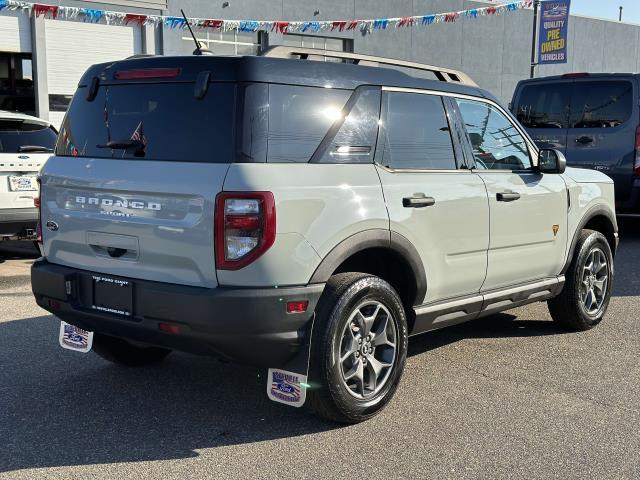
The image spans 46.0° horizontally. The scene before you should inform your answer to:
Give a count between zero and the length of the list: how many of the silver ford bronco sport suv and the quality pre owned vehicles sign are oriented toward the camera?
1

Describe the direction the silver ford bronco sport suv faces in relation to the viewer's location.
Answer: facing away from the viewer and to the right of the viewer

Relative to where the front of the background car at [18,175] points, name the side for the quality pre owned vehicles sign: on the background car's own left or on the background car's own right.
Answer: on the background car's own right

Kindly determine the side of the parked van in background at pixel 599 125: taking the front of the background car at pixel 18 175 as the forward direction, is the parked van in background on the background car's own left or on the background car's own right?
on the background car's own right

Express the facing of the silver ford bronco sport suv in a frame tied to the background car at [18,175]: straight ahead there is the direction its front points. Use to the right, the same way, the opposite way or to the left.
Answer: to the right

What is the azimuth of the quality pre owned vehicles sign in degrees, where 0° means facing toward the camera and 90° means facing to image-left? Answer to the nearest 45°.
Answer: approximately 0°

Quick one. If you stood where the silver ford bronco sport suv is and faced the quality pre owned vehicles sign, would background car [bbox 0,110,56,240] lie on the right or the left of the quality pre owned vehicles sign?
left

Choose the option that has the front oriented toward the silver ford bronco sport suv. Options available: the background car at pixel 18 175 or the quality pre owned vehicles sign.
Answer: the quality pre owned vehicles sign

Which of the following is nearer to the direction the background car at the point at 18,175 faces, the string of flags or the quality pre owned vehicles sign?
the string of flags

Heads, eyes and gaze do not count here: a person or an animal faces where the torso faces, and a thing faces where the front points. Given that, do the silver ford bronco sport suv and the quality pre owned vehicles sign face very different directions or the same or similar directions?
very different directions

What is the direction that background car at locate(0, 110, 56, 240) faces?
away from the camera

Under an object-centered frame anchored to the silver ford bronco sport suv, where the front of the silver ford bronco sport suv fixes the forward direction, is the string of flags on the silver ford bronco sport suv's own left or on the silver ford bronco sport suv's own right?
on the silver ford bronco sport suv's own left

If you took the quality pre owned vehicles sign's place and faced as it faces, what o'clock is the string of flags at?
The string of flags is roughly at 2 o'clock from the quality pre owned vehicles sign.

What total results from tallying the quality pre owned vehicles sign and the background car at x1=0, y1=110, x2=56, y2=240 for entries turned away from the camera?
1

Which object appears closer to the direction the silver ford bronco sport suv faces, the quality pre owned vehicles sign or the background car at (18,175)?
the quality pre owned vehicles sign

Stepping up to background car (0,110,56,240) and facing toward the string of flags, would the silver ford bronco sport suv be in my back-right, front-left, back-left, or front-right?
back-right
